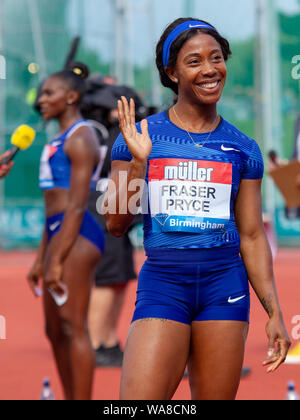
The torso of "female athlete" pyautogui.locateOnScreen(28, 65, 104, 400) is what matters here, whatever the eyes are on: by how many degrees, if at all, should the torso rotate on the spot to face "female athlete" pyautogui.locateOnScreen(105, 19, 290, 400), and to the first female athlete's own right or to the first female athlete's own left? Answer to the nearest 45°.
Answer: approximately 90° to the first female athlete's own left

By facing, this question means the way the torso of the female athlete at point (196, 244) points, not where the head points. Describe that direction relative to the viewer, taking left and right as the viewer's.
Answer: facing the viewer

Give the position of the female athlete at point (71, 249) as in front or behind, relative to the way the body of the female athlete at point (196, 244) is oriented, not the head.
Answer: behind

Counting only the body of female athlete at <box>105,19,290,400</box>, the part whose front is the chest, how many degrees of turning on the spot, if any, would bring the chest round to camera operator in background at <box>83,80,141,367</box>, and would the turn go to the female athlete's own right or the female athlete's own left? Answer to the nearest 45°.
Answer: approximately 180°
